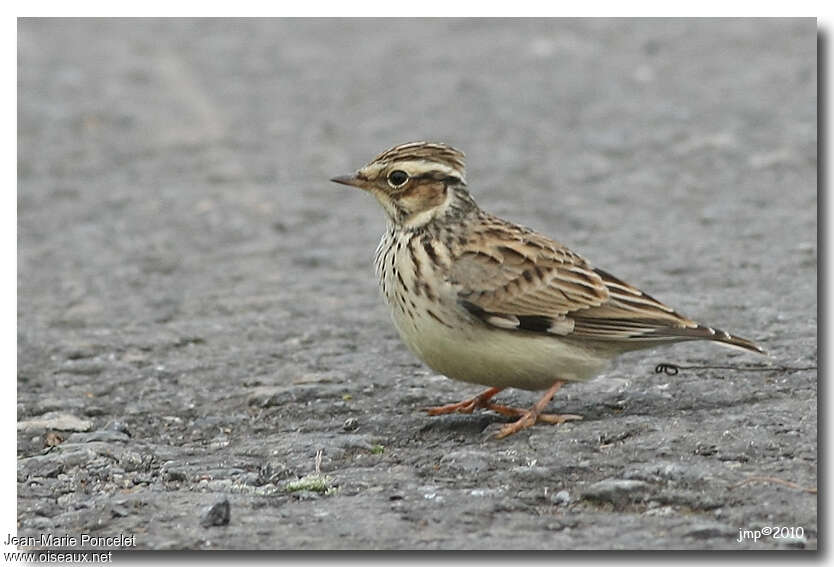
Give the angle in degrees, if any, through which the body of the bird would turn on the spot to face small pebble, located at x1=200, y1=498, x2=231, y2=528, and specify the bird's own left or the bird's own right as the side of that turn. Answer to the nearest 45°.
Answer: approximately 45° to the bird's own left

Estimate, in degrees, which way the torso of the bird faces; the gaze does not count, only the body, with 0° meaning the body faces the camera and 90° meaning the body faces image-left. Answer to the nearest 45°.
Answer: approximately 90°

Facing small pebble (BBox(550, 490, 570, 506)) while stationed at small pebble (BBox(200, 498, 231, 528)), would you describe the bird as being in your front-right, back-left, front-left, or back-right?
front-left
